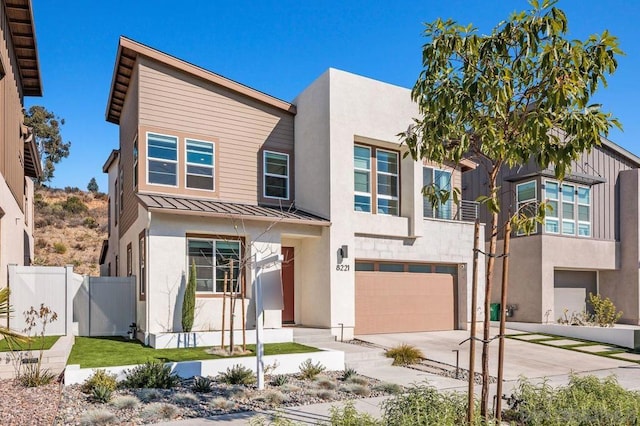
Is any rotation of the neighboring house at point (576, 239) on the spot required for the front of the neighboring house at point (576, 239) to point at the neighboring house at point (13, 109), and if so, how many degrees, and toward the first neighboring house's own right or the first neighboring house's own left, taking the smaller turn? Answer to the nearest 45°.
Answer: approximately 90° to the first neighboring house's own right

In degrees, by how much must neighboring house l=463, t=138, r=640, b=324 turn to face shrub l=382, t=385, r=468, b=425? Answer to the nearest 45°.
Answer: approximately 45° to its right

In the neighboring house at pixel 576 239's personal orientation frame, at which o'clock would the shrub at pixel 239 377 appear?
The shrub is roughly at 2 o'clock from the neighboring house.

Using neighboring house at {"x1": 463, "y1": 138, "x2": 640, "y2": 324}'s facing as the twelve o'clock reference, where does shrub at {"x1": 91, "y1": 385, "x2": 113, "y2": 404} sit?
The shrub is roughly at 2 o'clock from the neighboring house.

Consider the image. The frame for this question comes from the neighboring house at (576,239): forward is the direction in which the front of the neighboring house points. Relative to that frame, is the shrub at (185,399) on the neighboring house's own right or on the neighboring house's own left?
on the neighboring house's own right

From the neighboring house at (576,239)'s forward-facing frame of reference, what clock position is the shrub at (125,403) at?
The shrub is roughly at 2 o'clock from the neighboring house.

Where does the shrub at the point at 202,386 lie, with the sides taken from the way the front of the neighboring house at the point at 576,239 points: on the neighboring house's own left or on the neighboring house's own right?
on the neighboring house's own right

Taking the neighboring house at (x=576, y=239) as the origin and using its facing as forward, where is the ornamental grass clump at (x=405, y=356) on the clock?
The ornamental grass clump is roughly at 2 o'clock from the neighboring house.

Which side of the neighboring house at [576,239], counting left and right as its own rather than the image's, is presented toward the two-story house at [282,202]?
right

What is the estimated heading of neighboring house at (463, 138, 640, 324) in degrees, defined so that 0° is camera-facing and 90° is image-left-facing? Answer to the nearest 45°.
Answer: approximately 315°

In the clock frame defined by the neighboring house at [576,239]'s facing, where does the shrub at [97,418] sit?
The shrub is roughly at 2 o'clock from the neighboring house.
